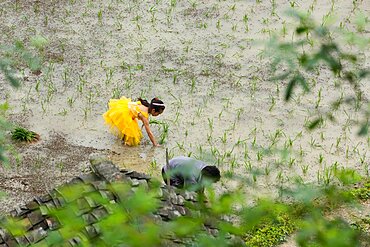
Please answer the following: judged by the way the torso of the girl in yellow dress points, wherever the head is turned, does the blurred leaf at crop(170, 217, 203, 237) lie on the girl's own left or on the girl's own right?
on the girl's own right

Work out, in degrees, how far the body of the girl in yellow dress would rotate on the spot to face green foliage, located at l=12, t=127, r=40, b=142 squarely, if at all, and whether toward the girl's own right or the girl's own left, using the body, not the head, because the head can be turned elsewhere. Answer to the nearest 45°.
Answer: approximately 180°

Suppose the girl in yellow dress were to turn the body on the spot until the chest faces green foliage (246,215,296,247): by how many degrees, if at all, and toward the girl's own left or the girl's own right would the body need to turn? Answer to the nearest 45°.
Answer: approximately 45° to the girl's own right

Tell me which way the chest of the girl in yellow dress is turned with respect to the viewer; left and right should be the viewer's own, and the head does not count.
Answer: facing to the right of the viewer

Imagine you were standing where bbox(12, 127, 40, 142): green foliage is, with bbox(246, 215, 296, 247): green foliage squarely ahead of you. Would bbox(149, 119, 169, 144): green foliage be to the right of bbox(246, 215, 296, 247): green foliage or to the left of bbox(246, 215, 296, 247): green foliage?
left
